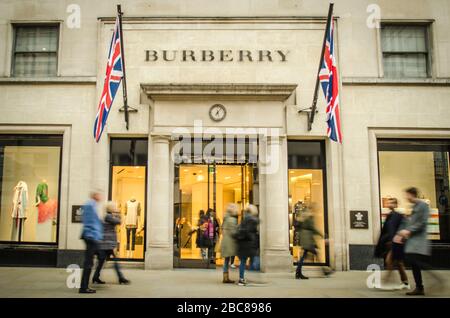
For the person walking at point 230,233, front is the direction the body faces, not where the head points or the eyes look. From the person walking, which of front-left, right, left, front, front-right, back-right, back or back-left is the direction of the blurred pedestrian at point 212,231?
left

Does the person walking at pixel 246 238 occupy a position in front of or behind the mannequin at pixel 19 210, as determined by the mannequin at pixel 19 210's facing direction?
in front

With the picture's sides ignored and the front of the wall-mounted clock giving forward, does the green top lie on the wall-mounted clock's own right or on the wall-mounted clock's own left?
on the wall-mounted clock's own right

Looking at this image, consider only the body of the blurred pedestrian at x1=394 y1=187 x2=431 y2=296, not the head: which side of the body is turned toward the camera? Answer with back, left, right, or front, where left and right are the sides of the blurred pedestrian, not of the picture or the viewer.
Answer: left

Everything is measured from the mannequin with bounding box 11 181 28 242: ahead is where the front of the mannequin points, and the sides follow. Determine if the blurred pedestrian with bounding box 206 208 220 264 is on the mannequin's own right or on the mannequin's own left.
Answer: on the mannequin's own left

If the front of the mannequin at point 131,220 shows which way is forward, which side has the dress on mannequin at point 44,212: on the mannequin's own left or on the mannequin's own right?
on the mannequin's own right

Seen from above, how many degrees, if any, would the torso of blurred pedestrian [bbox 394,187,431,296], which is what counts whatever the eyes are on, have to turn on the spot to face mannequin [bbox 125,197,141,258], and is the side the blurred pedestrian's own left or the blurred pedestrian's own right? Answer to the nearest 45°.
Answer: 0° — they already face it

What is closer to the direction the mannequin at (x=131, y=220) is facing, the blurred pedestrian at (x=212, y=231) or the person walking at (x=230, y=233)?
the person walking
